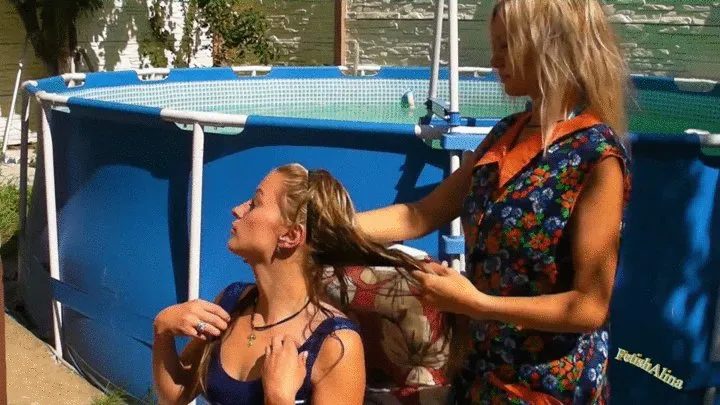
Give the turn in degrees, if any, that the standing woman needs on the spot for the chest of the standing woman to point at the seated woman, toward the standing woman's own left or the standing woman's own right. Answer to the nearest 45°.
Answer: approximately 45° to the standing woman's own right

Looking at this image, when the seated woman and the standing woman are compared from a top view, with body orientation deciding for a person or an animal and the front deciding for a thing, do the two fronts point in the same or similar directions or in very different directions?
same or similar directions

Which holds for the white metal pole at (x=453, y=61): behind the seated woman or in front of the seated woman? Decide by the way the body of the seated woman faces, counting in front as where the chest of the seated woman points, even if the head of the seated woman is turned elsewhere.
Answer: behind

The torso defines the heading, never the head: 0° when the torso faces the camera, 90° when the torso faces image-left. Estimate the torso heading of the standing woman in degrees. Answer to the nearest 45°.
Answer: approximately 45°

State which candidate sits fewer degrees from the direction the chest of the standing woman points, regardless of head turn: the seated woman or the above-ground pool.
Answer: the seated woman

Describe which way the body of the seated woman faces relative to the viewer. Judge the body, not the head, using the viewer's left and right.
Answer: facing the viewer and to the left of the viewer

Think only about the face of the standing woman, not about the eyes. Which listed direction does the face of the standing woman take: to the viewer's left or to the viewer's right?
to the viewer's left

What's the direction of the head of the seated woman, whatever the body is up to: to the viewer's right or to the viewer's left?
to the viewer's left

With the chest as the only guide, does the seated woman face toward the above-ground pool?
no

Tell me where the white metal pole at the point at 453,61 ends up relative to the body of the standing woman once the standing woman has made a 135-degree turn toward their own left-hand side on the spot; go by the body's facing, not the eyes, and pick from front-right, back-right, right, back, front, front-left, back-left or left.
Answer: left

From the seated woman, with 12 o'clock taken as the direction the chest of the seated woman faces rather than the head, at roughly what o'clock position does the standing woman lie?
The standing woman is roughly at 8 o'clock from the seated woman.

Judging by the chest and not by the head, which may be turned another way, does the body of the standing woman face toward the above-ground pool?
no

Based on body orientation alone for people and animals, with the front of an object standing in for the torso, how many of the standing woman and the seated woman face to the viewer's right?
0
